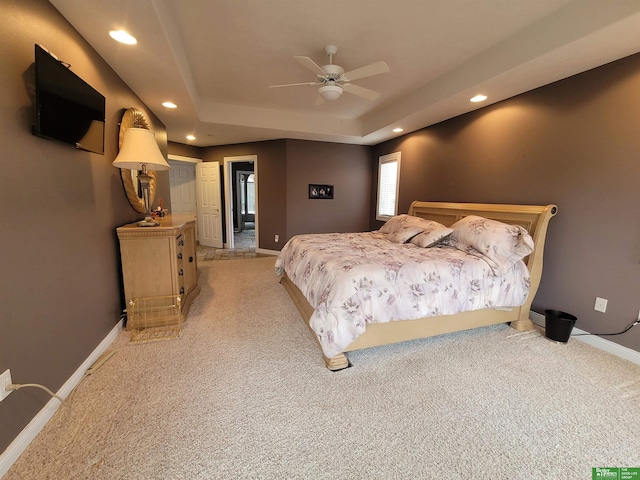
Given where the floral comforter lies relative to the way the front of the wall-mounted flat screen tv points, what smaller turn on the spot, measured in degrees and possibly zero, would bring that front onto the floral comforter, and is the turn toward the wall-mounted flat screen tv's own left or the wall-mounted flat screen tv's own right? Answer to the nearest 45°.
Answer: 0° — it already faces it

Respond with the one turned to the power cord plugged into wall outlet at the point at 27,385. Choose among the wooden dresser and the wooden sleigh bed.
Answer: the wooden sleigh bed

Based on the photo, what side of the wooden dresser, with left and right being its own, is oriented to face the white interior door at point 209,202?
left

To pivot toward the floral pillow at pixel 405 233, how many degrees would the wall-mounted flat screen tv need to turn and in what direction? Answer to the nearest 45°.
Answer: approximately 45° to its left

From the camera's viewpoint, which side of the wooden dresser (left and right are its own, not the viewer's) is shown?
right

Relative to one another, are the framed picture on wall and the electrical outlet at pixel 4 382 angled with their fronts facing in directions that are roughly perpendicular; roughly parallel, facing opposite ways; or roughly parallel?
roughly perpendicular

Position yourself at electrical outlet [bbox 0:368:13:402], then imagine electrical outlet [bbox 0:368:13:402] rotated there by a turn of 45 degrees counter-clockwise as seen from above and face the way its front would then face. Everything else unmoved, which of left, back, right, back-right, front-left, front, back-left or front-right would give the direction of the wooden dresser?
front-left

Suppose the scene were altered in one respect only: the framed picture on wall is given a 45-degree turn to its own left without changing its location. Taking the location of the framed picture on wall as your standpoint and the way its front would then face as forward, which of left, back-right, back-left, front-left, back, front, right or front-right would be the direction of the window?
front-left

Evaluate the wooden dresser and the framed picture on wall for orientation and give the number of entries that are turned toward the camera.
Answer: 1
